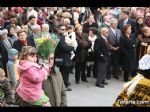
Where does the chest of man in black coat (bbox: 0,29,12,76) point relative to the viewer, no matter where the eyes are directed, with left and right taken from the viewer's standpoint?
facing the viewer and to the right of the viewer

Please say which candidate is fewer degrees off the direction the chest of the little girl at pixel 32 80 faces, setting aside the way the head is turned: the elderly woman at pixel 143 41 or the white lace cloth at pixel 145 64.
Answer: the white lace cloth

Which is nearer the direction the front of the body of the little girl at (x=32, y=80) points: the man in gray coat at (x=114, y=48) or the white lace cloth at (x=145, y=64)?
the white lace cloth

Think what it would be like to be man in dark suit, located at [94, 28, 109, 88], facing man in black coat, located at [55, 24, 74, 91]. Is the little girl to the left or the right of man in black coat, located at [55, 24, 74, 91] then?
left

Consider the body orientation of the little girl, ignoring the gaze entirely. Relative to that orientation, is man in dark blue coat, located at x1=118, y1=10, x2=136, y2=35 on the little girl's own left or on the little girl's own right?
on the little girl's own left

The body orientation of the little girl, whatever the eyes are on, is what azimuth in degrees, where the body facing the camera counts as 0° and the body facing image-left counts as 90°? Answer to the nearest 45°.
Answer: approximately 270°

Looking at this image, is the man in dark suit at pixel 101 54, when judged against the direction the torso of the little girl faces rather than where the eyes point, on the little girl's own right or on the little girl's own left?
on the little girl's own left

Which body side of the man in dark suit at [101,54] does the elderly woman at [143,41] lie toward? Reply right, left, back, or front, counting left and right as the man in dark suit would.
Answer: left

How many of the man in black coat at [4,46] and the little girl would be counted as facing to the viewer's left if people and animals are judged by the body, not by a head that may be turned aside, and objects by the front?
0

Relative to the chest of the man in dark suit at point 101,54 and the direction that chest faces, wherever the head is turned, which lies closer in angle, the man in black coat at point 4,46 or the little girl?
the little girl

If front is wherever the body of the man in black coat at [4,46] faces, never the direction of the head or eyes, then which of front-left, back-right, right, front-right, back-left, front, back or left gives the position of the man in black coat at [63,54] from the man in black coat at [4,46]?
front-left

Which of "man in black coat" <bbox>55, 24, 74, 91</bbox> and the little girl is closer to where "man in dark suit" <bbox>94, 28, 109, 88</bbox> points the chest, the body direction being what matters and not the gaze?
the little girl
